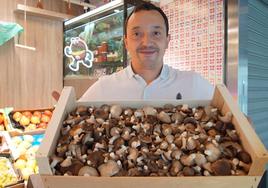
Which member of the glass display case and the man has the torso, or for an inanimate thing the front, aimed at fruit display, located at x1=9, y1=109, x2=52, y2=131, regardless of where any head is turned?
the glass display case

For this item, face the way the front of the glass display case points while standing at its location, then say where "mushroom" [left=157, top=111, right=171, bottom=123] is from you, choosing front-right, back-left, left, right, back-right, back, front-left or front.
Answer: front-left

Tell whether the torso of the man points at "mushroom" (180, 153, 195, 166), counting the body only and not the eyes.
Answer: yes

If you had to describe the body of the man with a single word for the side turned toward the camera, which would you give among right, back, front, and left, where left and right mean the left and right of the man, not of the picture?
front

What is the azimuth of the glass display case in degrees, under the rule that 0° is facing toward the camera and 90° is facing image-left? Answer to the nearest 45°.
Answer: approximately 45°

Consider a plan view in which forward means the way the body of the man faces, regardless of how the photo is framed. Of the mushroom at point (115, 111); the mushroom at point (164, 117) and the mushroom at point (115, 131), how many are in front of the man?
3

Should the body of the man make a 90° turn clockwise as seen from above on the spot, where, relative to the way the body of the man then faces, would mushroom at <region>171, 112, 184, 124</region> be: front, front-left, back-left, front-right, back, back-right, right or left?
left

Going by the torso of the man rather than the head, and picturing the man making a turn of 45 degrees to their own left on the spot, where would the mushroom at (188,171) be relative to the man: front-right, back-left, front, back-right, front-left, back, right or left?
front-right

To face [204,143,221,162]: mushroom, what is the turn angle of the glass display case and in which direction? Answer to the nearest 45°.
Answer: approximately 45° to its left

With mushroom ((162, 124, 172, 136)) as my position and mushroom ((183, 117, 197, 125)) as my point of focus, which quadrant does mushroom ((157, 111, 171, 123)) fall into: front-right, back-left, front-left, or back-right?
front-left

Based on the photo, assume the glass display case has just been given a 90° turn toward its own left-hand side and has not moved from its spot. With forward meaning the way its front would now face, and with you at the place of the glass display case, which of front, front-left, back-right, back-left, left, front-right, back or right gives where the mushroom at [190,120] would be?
front-right

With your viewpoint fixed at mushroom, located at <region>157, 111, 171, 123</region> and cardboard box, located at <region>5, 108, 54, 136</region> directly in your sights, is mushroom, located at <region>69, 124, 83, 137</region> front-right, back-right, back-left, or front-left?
front-left

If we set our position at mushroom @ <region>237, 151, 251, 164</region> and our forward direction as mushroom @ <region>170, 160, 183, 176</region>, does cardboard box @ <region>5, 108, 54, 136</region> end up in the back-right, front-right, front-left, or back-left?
front-right

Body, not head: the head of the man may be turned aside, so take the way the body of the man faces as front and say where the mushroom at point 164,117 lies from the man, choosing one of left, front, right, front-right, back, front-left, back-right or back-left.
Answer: front

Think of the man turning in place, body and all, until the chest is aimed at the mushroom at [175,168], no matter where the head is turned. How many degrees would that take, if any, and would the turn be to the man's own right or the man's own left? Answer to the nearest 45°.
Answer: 0° — they already face it

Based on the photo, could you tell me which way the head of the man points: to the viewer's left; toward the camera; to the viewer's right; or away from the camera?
toward the camera

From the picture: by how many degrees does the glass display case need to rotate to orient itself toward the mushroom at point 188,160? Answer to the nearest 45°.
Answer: approximately 45° to its left

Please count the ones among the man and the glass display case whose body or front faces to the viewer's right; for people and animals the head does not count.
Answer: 0

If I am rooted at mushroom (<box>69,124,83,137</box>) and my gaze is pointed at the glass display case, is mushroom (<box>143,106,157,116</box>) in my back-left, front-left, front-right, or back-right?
front-right

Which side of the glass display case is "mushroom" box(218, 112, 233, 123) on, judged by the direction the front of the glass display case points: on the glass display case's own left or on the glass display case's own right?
on the glass display case's own left
